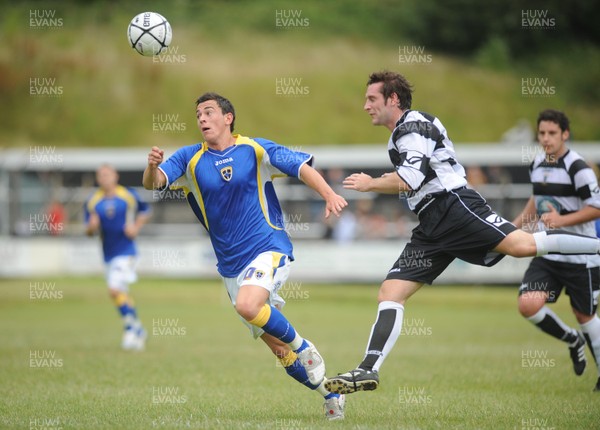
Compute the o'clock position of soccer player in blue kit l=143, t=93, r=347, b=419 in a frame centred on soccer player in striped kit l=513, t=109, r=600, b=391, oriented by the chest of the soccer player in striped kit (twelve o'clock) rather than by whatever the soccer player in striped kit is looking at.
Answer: The soccer player in blue kit is roughly at 12 o'clock from the soccer player in striped kit.

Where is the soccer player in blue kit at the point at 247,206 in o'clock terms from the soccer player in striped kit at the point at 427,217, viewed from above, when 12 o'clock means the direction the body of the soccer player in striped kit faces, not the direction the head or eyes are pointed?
The soccer player in blue kit is roughly at 12 o'clock from the soccer player in striped kit.

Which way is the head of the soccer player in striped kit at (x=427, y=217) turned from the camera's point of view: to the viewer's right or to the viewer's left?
to the viewer's left

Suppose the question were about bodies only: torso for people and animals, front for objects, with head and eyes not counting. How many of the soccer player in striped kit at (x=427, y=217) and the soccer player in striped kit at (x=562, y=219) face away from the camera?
0

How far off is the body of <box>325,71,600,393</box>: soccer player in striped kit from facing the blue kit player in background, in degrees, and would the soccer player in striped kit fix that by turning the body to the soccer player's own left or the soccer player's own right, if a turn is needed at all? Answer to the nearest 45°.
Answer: approximately 45° to the soccer player's own right

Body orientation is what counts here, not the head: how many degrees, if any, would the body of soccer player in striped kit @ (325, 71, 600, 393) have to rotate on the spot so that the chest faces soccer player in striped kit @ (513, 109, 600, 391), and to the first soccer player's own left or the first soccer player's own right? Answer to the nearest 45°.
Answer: approximately 135° to the first soccer player's own right

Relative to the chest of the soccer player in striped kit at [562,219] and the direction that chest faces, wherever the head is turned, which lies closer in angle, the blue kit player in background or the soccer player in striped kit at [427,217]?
the soccer player in striped kit

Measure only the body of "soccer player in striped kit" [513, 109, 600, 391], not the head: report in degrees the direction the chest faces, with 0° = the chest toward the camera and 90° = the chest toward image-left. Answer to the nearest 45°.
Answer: approximately 45°

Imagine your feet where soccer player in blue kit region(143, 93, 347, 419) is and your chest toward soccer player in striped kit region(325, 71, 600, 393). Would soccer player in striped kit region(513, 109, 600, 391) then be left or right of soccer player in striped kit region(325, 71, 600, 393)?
left

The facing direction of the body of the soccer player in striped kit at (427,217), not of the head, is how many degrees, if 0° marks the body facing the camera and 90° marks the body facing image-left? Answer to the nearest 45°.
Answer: approximately 90°
